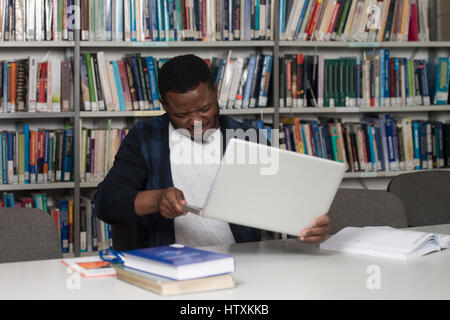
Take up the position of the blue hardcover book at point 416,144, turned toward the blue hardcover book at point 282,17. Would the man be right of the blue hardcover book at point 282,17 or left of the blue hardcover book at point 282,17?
left

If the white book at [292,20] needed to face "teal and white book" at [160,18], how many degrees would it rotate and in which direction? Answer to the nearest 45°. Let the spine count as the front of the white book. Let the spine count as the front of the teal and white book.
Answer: approximately 90° to its right

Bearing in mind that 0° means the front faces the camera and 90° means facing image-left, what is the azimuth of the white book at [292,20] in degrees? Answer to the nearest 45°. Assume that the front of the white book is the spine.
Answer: approximately 0°

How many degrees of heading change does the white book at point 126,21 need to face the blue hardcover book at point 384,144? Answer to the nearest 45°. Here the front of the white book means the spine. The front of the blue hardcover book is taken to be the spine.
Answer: approximately 90° to its left

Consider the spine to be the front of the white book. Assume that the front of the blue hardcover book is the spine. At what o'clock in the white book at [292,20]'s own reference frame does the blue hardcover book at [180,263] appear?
The blue hardcover book is roughly at 12 o'clock from the white book.

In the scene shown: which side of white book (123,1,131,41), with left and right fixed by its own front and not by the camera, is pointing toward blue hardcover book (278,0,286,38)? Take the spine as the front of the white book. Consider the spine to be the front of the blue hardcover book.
left

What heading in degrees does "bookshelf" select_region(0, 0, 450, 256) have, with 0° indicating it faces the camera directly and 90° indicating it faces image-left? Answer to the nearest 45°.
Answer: approximately 0°
